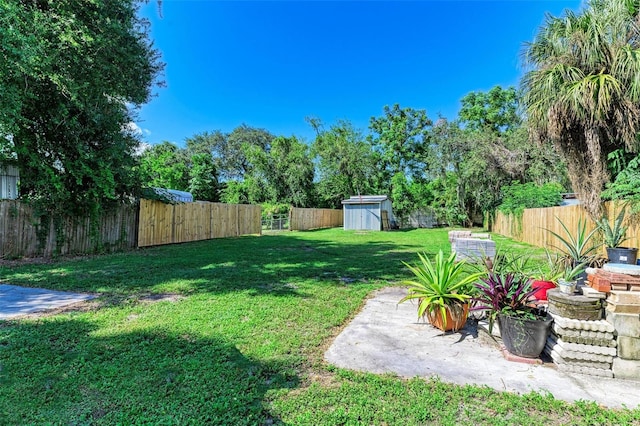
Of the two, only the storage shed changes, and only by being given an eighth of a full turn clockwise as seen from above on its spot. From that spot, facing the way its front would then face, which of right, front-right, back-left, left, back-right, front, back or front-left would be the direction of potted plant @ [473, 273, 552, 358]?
front-left

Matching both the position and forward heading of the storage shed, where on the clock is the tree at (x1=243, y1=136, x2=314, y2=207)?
The tree is roughly at 4 o'clock from the storage shed.

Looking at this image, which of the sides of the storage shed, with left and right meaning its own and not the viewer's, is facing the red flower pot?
front

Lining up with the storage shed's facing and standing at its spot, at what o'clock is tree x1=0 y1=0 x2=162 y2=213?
The tree is roughly at 1 o'clock from the storage shed.

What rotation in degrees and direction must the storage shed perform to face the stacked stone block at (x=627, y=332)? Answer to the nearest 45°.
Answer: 0° — it already faces it

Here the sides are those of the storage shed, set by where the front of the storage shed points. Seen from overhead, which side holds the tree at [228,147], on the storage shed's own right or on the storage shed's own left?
on the storage shed's own right

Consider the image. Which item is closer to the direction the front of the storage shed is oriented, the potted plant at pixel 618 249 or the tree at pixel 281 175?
the potted plant

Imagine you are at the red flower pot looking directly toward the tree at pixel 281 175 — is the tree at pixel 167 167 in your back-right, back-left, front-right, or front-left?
front-left

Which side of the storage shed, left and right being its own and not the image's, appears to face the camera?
front

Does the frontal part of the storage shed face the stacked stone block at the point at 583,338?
yes

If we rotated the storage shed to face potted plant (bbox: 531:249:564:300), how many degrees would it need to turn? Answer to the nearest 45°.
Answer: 0° — it already faces it

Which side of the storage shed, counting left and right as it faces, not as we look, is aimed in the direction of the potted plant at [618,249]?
front

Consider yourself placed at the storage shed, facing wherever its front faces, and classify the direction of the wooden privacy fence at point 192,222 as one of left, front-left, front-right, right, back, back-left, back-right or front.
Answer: front-right

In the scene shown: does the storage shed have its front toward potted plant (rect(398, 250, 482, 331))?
yes

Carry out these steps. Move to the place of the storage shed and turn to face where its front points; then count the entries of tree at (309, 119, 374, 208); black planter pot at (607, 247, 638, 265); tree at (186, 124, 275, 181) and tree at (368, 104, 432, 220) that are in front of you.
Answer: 1

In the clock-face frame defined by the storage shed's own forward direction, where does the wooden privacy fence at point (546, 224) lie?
The wooden privacy fence is roughly at 11 o'clock from the storage shed.

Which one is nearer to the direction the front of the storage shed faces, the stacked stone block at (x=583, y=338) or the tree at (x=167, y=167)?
the stacked stone block

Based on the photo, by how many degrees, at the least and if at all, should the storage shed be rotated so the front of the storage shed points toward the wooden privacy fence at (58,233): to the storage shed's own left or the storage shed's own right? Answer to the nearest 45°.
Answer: approximately 45° to the storage shed's own right
